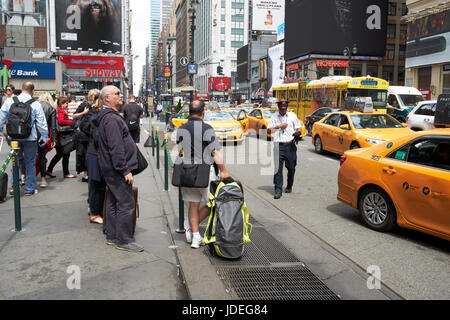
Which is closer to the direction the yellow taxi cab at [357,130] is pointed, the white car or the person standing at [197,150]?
the person standing

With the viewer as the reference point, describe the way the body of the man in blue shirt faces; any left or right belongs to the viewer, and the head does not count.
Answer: facing away from the viewer

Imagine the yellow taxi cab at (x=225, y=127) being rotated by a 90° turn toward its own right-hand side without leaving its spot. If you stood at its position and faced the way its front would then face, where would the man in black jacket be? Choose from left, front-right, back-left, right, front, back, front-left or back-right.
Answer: front-left

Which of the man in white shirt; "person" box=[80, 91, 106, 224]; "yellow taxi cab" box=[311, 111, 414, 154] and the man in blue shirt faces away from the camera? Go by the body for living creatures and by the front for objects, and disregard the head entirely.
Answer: the man in blue shirt

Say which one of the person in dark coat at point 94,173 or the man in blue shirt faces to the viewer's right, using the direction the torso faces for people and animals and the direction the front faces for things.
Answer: the person in dark coat

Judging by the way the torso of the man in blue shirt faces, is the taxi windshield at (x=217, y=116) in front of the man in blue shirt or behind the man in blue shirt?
in front

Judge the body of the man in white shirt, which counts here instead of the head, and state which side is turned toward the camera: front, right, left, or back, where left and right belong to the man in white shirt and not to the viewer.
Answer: front

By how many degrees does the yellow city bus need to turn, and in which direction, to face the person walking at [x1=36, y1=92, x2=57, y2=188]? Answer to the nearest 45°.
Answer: approximately 45° to its right

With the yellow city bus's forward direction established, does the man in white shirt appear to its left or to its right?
on its right

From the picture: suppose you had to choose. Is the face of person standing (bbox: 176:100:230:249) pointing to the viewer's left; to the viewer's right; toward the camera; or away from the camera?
away from the camera

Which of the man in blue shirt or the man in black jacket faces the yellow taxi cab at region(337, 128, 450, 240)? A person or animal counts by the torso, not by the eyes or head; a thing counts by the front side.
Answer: the man in black jacket

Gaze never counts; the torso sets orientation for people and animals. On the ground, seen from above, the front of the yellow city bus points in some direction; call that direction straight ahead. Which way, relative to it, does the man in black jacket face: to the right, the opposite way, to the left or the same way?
to the left
